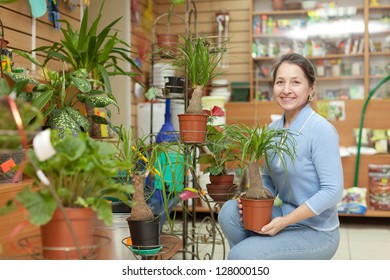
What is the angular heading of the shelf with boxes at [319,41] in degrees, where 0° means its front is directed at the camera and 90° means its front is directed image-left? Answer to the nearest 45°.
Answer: approximately 0°

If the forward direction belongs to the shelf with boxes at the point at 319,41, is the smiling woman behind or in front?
in front

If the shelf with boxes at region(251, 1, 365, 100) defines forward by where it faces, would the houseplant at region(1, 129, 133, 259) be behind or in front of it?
in front

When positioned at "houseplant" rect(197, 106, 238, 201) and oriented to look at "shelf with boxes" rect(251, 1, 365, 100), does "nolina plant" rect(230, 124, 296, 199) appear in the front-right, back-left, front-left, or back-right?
back-right

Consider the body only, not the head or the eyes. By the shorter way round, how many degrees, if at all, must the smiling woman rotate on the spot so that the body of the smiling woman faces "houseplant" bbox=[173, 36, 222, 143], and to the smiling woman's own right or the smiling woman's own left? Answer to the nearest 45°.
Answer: approximately 90° to the smiling woman's own right

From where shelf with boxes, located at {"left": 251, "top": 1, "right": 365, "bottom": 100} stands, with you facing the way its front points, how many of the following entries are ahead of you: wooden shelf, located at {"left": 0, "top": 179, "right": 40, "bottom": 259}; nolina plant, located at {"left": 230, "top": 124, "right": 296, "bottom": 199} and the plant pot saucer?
3

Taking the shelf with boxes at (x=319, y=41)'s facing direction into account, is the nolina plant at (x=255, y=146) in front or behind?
in front

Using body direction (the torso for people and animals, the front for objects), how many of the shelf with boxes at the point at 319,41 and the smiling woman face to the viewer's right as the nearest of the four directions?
0
